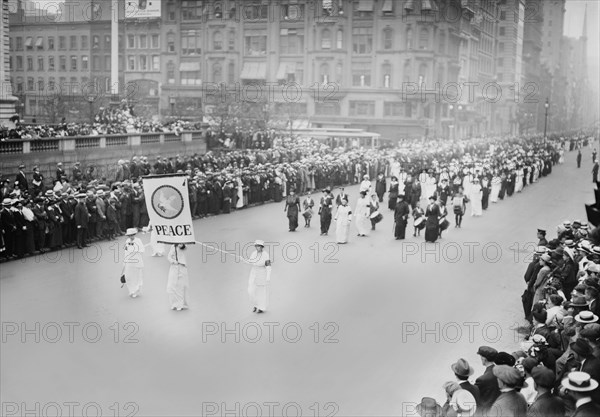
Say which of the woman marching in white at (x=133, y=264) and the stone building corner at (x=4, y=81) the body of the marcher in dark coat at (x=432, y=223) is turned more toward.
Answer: the woman marching in white

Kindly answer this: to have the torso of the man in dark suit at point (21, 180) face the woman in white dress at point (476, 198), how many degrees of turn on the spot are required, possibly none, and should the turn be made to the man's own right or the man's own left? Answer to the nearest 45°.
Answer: approximately 45° to the man's own left

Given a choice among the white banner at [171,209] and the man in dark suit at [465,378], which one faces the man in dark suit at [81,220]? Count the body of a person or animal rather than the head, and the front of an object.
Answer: the man in dark suit at [465,378]

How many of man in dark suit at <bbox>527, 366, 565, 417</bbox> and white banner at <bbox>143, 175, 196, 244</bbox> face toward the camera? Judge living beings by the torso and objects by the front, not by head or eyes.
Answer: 1

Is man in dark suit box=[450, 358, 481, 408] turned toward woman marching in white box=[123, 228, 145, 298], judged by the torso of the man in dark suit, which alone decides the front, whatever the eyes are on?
yes

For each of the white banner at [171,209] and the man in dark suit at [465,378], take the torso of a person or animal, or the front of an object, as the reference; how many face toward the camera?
1

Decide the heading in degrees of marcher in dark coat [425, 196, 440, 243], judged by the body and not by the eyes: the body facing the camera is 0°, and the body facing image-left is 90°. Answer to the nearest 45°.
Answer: approximately 45°

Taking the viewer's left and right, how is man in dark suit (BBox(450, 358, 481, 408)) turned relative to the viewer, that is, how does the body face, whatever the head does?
facing away from the viewer and to the left of the viewer

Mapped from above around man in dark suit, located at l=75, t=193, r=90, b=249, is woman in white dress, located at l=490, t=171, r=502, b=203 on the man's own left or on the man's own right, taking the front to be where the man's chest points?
on the man's own left

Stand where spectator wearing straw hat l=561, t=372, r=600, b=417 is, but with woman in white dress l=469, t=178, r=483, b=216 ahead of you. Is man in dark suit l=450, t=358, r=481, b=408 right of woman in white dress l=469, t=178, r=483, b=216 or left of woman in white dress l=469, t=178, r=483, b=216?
left

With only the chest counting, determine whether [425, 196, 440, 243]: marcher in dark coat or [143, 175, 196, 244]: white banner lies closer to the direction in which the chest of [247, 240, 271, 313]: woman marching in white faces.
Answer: the white banner

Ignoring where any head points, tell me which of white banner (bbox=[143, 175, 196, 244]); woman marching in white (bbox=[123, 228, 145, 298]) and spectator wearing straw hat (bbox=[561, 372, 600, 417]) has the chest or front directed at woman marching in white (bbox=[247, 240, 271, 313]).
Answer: the spectator wearing straw hat

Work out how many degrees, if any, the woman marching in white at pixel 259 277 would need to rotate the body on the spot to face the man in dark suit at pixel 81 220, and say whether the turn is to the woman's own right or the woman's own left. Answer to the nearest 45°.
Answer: approximately 90° to the woman's own right

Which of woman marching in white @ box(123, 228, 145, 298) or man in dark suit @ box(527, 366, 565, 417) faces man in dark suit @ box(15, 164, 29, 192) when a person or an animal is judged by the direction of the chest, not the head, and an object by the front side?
man in dark suit @ box(527, 366, 565, 417)
